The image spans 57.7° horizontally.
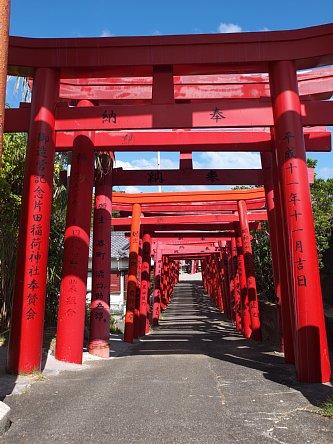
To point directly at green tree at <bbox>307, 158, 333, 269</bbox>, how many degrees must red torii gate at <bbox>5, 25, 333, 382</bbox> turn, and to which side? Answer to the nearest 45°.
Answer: approximately 135° to its left

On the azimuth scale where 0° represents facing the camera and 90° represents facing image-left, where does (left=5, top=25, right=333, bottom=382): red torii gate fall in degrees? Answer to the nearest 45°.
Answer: approximately 0°
